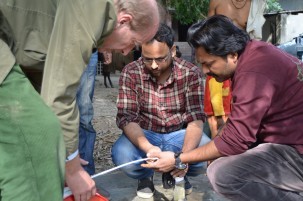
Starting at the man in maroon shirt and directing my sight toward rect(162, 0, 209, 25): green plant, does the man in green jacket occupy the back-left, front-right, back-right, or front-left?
back-left

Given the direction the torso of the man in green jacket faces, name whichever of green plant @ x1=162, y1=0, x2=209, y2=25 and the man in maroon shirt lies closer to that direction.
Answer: the man in maroon shirt

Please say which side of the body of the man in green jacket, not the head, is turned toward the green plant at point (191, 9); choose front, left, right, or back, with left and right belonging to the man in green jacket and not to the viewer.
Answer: left

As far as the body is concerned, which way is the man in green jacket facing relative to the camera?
to the viewer's right

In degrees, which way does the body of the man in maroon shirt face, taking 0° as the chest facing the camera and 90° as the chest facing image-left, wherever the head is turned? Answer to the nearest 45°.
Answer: approximately 90°

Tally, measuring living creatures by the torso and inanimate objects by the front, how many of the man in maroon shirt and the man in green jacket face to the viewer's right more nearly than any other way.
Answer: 1

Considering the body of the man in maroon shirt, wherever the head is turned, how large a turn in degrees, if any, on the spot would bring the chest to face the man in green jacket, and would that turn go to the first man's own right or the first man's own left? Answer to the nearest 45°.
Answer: approximately 45° to the first man's own left

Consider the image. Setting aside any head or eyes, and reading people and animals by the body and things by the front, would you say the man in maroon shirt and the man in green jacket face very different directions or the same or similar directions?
very different directions

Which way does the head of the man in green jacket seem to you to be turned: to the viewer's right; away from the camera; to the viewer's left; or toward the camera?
to the viewer's right

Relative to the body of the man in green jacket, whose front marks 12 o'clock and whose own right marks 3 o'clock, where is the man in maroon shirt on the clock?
The man in maroon shirt is roughly at 11 o'clock from the man in green jacket.

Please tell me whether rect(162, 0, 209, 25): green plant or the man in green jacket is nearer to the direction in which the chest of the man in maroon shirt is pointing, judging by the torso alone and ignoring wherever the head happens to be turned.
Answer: the man in green jacket

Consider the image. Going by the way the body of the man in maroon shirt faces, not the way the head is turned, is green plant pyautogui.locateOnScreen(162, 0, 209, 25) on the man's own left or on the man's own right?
on the man's own right
